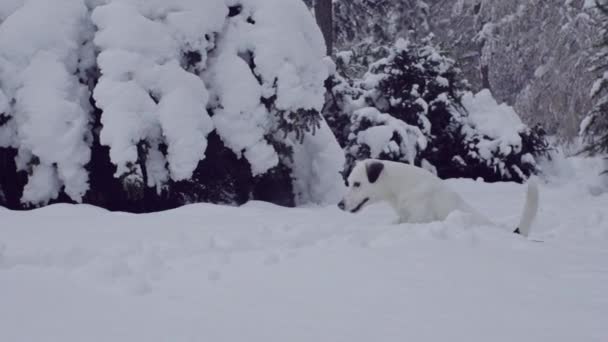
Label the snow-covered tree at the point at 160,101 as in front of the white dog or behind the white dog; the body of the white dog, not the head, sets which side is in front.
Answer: in front

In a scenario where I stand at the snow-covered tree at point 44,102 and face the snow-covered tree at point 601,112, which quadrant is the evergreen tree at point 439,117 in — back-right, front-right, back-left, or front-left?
front-left

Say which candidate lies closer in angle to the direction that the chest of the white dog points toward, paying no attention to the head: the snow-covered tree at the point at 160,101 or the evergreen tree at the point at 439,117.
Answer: the snow-covered tree

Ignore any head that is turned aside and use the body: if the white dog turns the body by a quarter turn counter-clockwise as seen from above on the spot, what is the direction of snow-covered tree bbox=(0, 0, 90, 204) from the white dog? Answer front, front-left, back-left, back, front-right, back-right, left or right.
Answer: right

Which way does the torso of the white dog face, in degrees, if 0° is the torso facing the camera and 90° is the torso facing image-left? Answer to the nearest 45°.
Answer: approximately 90°

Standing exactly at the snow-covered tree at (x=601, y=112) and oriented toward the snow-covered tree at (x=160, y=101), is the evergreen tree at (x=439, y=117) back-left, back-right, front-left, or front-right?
front-right

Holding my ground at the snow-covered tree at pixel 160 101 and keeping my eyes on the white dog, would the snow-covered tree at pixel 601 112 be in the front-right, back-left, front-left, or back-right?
front-left

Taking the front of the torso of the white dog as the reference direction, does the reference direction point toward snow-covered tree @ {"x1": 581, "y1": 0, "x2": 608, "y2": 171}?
no

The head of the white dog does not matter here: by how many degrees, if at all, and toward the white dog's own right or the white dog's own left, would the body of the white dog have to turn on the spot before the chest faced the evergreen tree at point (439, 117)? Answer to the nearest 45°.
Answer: approximately 90° to the white dog's own right
